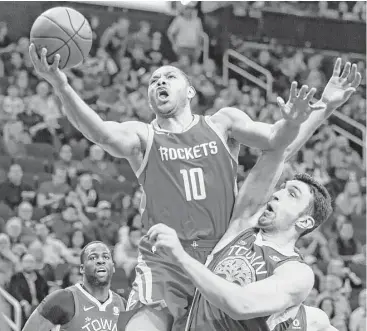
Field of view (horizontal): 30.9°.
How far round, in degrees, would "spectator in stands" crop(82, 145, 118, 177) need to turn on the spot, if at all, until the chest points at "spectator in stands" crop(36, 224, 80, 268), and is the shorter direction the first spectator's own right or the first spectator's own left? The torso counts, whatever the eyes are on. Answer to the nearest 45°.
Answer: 0° — they already face them

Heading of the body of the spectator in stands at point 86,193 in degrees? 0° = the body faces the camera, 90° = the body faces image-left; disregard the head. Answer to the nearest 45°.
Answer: approximately 0°

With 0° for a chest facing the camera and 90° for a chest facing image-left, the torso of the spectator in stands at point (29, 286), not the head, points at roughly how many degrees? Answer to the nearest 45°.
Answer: approximately 0°

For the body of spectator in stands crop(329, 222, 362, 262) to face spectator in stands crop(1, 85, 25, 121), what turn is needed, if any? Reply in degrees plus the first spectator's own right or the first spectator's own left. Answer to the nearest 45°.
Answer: approximately 90° to the first spectator's own right

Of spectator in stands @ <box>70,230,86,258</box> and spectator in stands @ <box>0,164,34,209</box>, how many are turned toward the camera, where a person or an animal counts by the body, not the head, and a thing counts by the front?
2

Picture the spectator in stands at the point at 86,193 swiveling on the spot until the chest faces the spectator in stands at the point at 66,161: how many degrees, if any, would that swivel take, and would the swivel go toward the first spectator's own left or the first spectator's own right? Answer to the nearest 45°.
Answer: approximately 180°

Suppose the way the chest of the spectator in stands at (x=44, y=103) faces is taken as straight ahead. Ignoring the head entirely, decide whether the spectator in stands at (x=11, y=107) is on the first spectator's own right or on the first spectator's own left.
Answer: on the first spectator's own right
